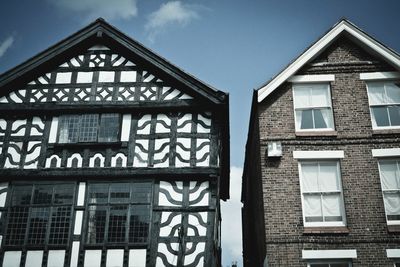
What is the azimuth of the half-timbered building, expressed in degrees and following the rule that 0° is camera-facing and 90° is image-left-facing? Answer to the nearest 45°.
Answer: approximately 0°

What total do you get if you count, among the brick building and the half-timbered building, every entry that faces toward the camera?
2

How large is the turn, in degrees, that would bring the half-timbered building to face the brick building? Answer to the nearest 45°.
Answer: approximately 90° to its left

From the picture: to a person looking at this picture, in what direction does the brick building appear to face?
facing the viewer

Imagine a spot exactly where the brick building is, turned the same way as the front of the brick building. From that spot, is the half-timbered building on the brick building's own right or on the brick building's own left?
on the brick building's own right
